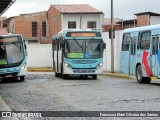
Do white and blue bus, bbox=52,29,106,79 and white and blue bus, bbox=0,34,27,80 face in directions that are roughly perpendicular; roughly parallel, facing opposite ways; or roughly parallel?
roughly parallel

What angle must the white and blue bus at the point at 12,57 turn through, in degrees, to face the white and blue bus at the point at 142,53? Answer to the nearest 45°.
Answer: approximately 45° to its left

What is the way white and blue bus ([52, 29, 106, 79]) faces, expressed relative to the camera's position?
facing the viewer

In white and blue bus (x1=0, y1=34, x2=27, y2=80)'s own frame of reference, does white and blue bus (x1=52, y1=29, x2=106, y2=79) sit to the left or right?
on its left

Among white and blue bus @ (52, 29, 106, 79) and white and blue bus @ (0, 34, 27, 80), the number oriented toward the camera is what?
2

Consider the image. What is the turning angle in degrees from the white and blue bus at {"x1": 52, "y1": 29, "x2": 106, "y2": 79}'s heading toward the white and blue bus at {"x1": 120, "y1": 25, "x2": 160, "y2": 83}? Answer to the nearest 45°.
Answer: approximately 45° to its left

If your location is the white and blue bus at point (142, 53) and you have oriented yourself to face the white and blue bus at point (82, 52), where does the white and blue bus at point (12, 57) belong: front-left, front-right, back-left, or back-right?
front-left

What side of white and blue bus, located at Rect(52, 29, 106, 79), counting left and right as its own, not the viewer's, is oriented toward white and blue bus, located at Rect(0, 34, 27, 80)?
right

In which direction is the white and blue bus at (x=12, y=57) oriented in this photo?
toward the camera
